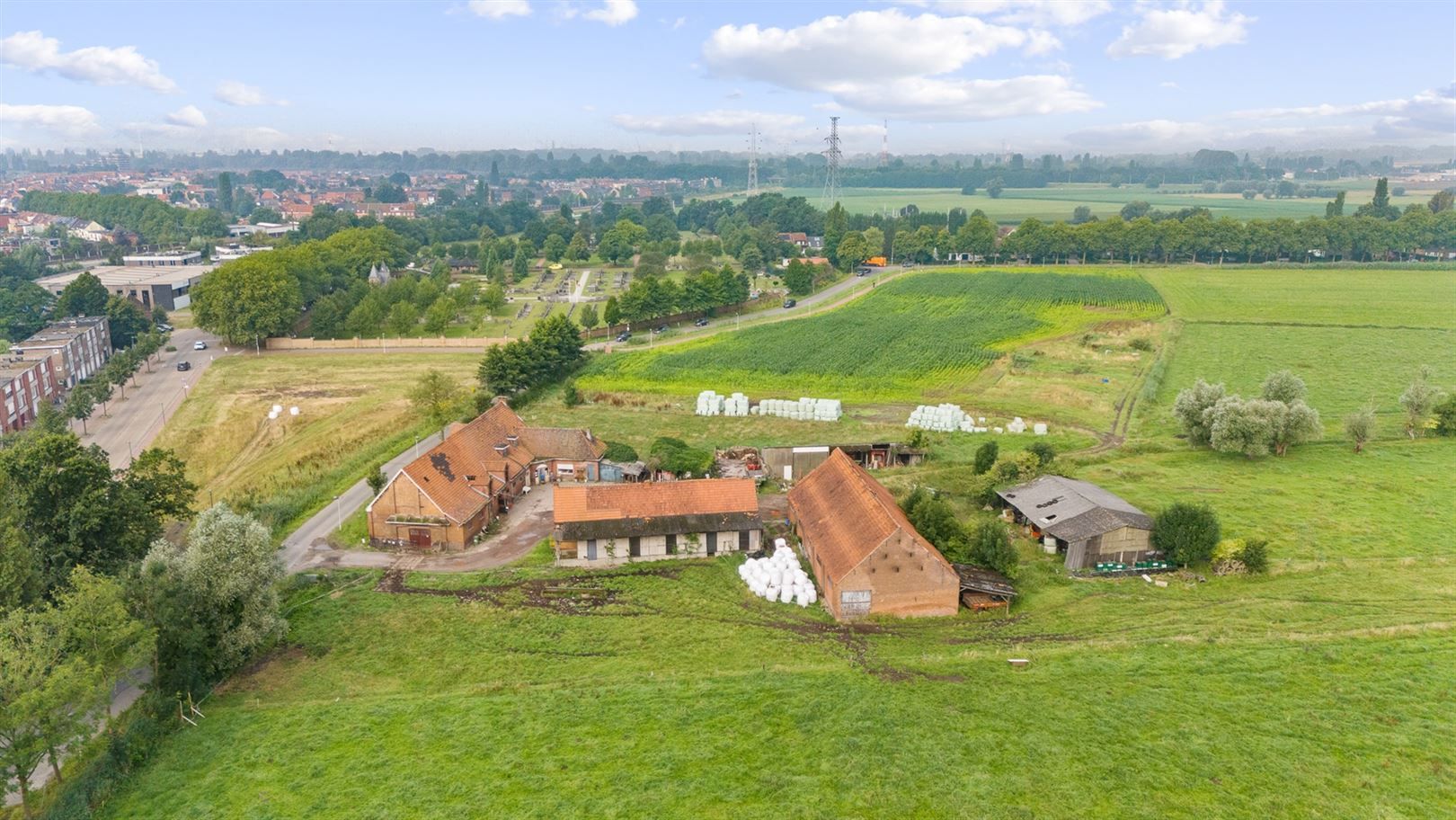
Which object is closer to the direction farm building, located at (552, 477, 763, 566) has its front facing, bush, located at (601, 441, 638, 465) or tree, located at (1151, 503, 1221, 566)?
the tree

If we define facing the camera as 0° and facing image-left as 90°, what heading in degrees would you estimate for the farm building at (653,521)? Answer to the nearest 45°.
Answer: approximately 0°

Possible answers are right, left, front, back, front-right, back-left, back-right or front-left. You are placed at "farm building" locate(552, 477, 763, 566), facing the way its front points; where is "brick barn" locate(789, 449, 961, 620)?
front-left

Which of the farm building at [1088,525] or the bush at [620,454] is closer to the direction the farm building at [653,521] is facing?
the farm building

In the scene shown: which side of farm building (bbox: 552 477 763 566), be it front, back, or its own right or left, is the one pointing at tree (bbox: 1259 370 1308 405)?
left

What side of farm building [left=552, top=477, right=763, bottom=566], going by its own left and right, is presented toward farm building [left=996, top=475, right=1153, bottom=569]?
left

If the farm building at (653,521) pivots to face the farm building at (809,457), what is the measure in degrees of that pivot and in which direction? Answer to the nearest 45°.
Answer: approximately 135° to its left

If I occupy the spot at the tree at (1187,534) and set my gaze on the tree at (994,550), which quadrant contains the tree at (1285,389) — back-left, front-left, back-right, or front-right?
back-right

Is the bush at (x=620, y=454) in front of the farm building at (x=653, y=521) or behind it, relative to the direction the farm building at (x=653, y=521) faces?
behind

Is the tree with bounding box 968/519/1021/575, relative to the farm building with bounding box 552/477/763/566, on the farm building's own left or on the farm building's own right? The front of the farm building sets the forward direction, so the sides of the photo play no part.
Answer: on the farm building's own left

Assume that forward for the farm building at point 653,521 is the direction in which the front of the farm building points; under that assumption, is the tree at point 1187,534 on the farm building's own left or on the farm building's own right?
on the farm building's own left

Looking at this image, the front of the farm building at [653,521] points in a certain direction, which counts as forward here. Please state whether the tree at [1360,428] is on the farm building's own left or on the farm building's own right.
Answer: on the farm building's own left

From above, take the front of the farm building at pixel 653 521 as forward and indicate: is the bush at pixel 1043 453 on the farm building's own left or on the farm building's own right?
on the farm building's own left
